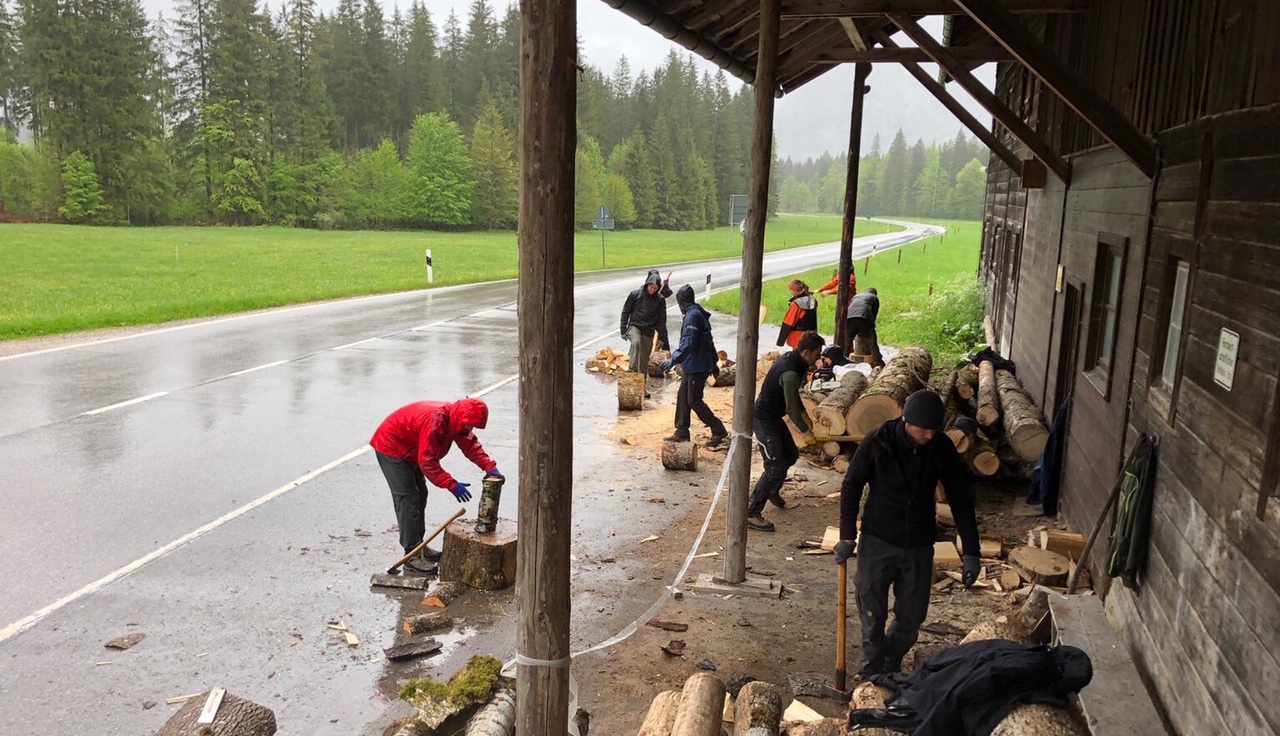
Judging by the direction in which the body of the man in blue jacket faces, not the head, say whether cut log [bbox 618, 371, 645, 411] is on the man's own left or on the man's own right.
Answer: on the man's own right

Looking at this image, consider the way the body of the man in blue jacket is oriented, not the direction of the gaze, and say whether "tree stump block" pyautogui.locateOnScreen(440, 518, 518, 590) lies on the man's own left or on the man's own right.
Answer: on the man's own left

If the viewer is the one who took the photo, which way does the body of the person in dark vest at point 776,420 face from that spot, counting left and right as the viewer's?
facing to the right of the viewer

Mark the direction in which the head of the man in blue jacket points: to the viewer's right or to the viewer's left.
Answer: to the viewer's left

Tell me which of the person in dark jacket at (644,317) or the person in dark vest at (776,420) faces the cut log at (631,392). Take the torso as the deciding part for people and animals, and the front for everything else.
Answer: the person in dark jacket at (644,317)

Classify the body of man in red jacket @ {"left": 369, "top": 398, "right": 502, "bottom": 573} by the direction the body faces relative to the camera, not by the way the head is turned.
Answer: to the viewer's right

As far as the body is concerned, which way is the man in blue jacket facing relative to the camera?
to the viewer's left

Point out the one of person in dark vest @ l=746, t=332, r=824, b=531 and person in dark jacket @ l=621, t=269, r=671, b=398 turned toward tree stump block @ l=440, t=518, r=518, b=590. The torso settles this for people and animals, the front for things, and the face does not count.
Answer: person in dark jacket @ l=621, t=269, r=671, b=398

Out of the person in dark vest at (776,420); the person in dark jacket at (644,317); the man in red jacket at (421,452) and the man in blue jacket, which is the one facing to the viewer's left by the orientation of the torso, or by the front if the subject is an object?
the man in blue jacket

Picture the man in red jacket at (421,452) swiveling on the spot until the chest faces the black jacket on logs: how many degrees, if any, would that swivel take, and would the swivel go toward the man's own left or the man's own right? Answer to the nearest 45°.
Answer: approximately 45° to the man's own right

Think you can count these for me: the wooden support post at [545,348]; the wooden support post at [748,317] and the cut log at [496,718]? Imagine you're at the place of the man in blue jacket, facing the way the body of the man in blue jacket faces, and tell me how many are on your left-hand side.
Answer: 3

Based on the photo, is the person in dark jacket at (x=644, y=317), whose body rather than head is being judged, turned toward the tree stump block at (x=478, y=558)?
yes

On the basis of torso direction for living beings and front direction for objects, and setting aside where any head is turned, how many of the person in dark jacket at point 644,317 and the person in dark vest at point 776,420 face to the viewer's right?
1

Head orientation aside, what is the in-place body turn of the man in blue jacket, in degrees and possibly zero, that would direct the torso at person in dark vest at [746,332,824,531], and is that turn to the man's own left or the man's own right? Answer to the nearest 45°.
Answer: approximately 90° to the man's own left

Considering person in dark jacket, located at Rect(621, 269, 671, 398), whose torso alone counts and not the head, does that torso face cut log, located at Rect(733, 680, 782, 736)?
yes

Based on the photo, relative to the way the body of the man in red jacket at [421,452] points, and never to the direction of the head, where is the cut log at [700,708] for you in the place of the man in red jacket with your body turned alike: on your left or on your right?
on your right

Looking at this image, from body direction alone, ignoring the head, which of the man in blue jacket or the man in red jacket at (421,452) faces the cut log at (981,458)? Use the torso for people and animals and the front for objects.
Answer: the man in red jacket

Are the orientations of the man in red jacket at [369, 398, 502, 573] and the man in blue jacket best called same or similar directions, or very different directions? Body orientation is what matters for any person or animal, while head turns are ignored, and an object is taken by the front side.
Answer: very different directions
